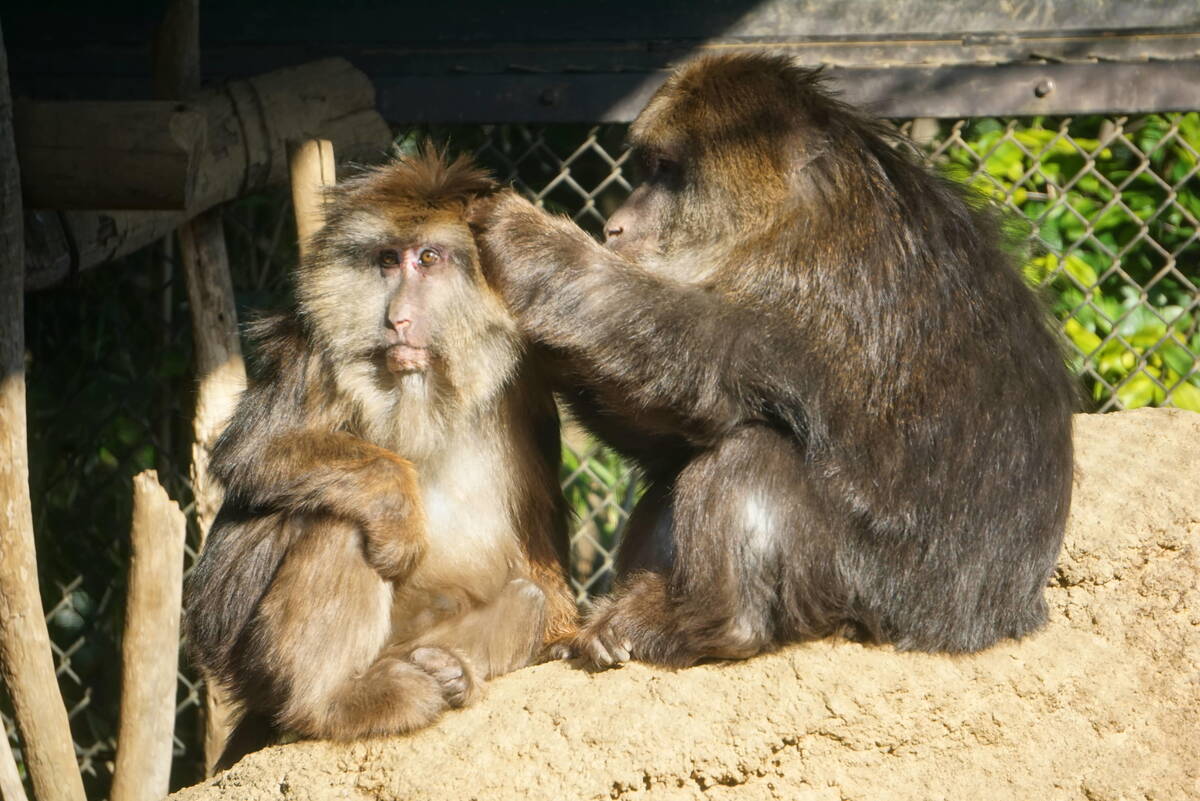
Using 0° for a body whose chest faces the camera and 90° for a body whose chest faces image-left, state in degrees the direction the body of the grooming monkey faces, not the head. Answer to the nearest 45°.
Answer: approximately 90°

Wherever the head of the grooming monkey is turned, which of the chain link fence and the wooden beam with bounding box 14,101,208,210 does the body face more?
the wooden beam

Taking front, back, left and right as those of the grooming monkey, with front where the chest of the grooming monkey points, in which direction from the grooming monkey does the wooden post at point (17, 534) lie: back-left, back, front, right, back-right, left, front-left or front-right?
front

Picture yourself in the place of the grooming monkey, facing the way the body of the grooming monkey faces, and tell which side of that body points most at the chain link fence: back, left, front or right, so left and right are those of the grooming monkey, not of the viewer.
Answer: right

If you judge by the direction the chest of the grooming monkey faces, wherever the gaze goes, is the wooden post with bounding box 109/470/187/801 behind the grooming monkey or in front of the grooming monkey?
in front

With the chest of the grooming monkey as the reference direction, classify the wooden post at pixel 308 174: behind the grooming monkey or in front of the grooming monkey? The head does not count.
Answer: in front

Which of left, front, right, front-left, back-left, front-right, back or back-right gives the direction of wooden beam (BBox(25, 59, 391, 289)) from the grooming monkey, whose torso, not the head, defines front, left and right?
front-right

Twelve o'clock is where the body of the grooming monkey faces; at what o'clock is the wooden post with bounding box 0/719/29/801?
The wooden post is roughly at 12 o'clock from the grooming monkey.

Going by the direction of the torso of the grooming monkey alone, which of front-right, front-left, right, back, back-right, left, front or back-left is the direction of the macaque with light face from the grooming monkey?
front

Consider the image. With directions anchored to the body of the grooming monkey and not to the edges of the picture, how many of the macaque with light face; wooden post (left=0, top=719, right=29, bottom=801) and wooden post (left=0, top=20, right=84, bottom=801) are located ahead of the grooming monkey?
3
